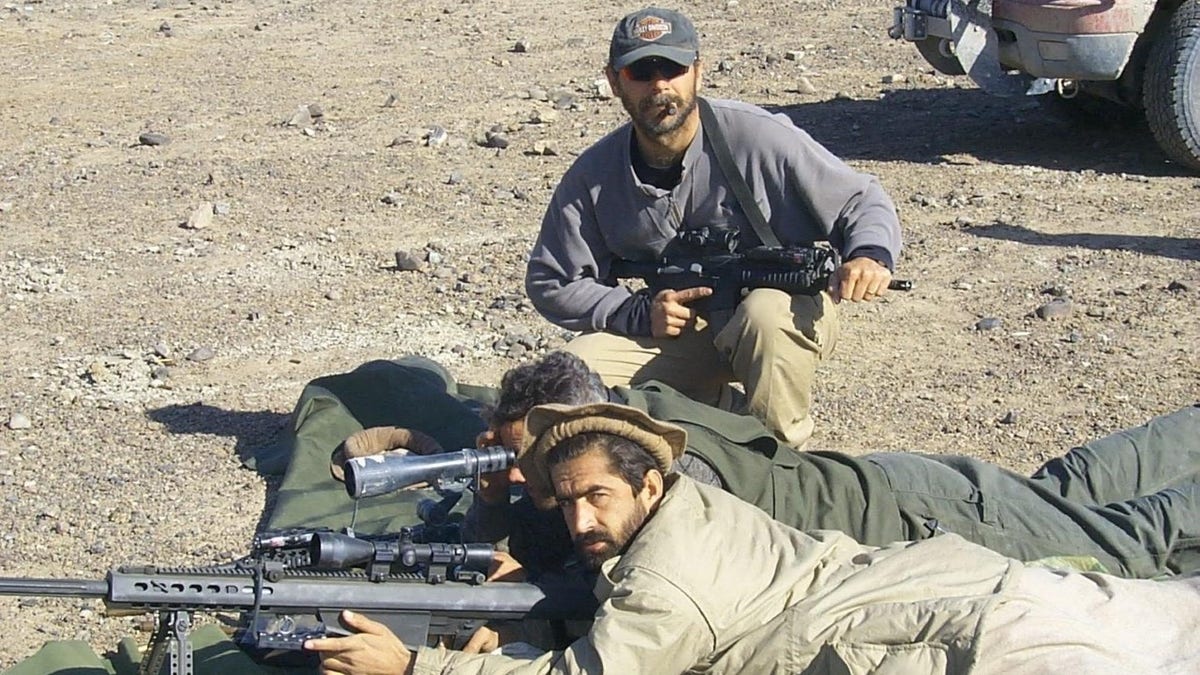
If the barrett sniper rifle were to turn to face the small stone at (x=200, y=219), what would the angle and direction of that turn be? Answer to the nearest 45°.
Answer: approximately 90° to its right

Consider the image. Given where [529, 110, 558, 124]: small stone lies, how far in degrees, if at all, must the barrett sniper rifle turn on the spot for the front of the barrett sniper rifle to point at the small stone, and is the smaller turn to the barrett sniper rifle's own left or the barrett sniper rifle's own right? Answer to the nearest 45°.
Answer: approximately 90° to the barrett sniper rifle's own right

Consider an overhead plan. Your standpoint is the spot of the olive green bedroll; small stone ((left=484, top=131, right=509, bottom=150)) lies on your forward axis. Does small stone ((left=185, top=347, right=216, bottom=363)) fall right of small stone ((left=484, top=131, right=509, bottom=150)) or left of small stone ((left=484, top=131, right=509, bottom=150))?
left

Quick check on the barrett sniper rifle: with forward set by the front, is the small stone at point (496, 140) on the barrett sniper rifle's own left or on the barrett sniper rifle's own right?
on the barrett sniper rifle's own right

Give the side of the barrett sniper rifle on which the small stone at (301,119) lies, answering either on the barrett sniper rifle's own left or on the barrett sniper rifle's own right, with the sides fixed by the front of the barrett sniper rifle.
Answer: on the barrett sniper rifle's own right

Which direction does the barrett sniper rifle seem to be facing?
to the viewer's left
